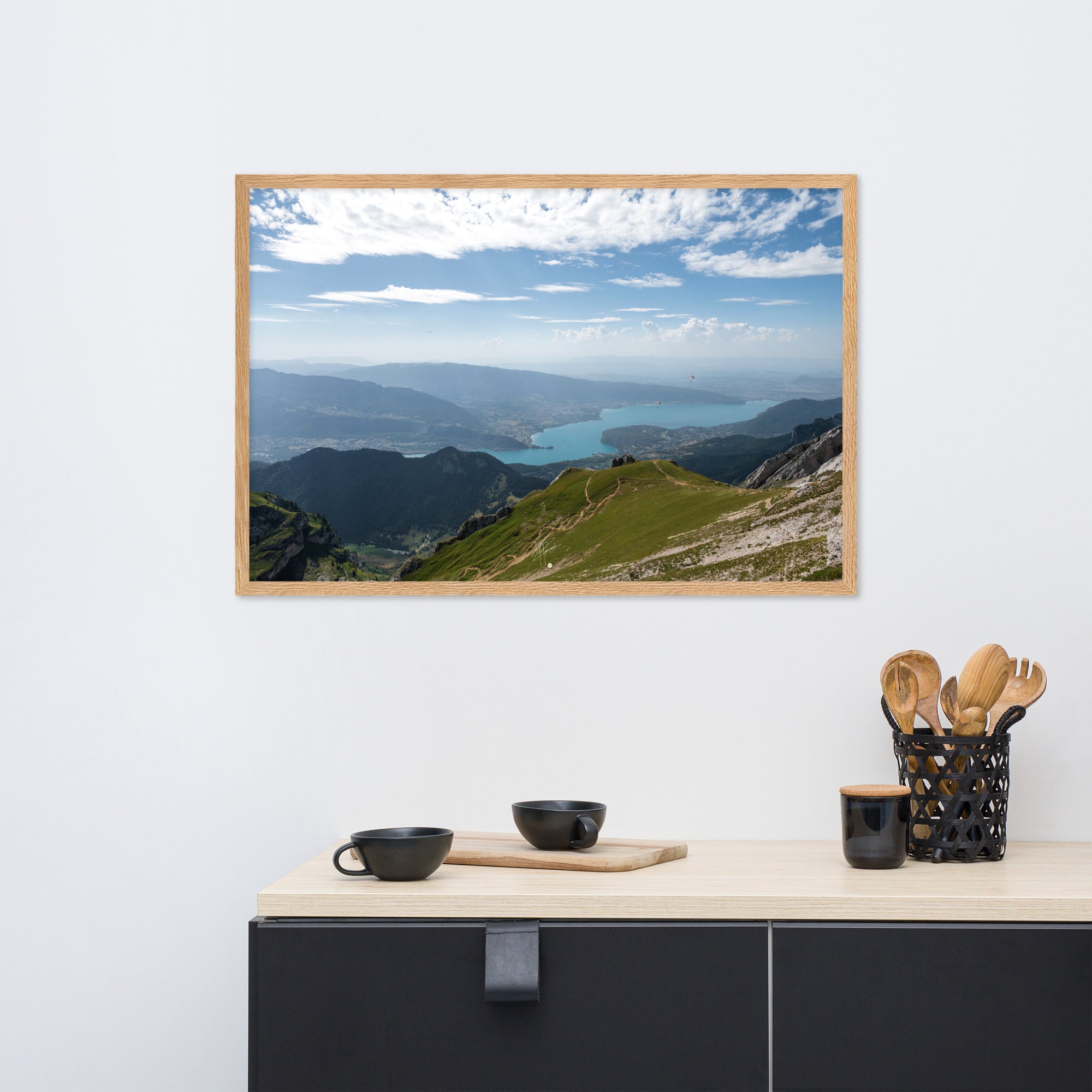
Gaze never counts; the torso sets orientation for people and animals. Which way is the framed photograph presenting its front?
toward the camera

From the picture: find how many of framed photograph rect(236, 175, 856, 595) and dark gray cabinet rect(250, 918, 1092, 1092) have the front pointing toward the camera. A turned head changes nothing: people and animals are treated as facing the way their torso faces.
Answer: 2

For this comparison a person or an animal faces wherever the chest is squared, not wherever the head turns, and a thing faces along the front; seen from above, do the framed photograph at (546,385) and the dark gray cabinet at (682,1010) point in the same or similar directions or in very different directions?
same or similar directions

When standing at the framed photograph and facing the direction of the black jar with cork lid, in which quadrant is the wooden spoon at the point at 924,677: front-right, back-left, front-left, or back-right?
front-left

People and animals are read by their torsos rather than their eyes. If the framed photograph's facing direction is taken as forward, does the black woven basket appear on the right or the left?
on its left

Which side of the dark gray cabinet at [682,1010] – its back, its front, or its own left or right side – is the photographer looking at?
front

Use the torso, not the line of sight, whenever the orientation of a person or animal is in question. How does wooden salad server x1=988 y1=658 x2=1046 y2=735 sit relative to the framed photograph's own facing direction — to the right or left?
on its left
